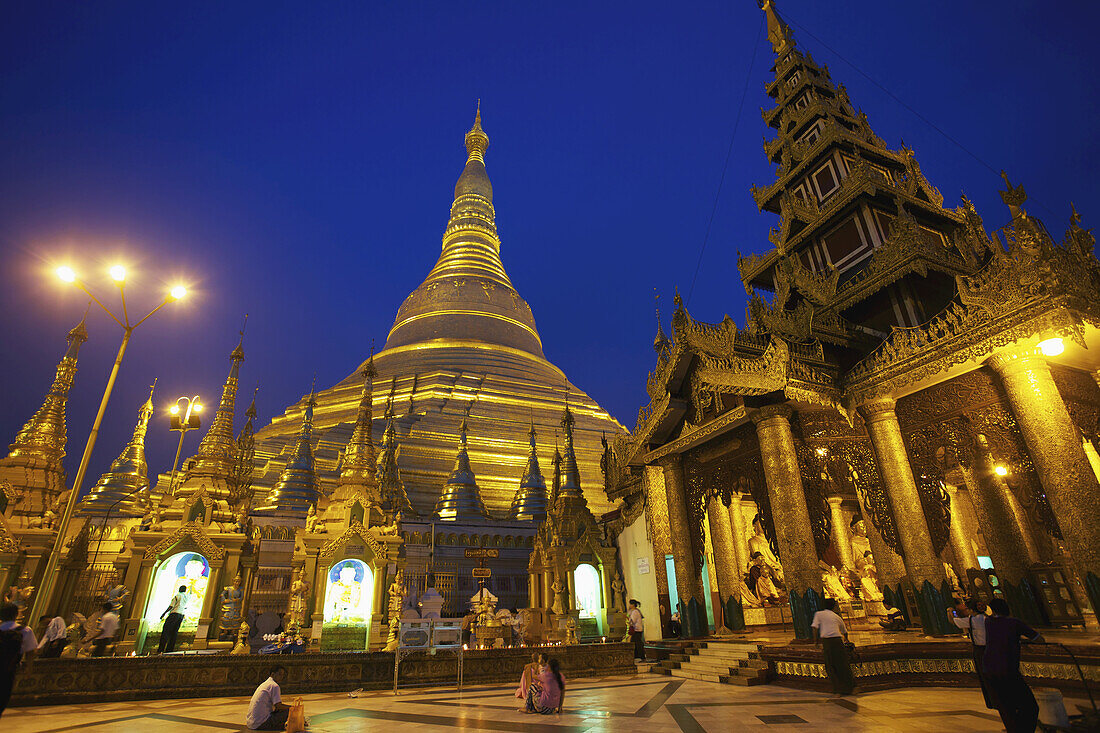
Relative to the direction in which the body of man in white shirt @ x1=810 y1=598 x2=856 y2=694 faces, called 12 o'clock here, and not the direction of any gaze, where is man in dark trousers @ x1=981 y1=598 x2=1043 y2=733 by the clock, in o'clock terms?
The man in dark trousers is roughly at 5 o'clock from the man in white shirt.

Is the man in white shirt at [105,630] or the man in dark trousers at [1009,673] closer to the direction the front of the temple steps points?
the man in white shirt

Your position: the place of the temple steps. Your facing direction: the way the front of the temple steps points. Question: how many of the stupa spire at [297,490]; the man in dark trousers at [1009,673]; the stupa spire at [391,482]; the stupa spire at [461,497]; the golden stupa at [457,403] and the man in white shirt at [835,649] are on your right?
4

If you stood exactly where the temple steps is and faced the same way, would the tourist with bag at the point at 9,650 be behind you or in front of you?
in front

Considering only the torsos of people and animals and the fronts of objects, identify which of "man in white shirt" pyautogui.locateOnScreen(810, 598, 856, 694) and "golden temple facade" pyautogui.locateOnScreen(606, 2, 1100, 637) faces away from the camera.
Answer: the man in white shirt

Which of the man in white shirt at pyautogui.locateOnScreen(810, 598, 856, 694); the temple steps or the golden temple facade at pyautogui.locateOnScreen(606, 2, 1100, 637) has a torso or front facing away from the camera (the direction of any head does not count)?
the man in white shirt

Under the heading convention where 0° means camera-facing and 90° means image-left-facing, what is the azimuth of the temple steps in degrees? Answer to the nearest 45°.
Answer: approximately 45°

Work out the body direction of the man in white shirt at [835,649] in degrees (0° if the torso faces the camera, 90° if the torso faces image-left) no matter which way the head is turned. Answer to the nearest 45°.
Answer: approximately 180°

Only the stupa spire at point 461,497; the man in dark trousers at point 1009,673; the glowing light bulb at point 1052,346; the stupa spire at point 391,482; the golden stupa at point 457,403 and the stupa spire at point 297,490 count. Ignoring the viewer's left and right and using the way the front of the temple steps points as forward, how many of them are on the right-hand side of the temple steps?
4

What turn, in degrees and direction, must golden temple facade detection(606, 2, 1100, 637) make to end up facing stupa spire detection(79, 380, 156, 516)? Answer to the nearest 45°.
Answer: approximately 45° to its right

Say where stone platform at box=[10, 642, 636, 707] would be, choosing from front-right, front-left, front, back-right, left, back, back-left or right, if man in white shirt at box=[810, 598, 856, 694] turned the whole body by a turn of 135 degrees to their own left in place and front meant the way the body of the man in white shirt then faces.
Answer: front-right

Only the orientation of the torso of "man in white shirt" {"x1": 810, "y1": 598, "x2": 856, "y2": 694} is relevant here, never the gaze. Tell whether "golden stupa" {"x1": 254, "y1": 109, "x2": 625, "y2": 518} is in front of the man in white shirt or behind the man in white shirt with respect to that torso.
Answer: in front

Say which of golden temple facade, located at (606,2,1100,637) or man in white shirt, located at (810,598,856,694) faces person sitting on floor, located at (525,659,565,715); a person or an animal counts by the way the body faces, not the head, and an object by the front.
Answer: the golden temple facade

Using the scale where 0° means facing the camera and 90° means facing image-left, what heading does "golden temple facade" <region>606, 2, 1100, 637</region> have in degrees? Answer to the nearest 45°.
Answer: approximately 45°

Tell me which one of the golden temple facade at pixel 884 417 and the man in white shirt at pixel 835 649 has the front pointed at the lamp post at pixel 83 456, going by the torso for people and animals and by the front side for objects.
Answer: the golden temple facade
